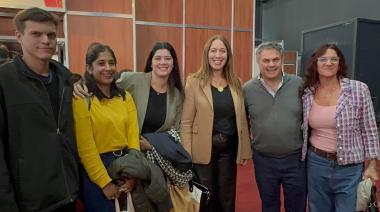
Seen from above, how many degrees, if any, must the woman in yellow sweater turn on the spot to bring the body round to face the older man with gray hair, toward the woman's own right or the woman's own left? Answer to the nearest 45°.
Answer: approximately 45° to the woman's own left

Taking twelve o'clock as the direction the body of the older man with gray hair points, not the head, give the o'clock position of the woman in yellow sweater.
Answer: The woman in yellow sweater is roughly at 2 o'clock from the older man with gray hair.

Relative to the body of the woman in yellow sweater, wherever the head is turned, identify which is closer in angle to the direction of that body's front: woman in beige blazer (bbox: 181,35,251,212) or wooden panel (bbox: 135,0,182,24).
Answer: the woman in beige blazer

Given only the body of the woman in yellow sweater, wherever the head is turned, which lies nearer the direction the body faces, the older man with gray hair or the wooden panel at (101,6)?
the older man with gray hair

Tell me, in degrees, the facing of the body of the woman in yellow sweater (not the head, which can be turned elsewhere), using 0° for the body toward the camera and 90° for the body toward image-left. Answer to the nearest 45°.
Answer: approximately 315°

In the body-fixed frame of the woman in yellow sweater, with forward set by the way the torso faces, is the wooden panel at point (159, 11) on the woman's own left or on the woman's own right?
on the woman's own left

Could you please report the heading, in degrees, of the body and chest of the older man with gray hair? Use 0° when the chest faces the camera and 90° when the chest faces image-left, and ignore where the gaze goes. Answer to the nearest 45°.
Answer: approximately 0°

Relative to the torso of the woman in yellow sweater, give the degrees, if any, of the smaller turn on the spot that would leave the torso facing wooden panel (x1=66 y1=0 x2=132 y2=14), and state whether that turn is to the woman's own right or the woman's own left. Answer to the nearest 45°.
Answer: approximately 135° to the woman's own left
